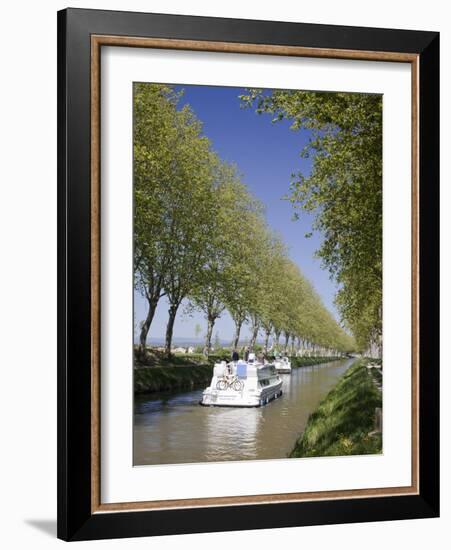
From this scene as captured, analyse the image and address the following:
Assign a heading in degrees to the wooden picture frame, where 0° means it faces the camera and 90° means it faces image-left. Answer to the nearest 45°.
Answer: approximately 315°
